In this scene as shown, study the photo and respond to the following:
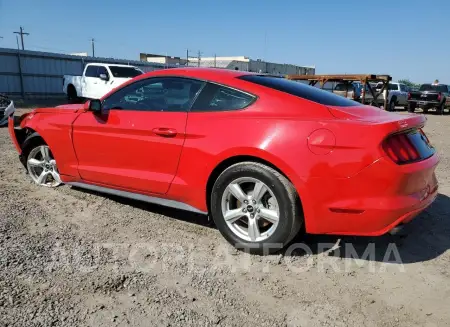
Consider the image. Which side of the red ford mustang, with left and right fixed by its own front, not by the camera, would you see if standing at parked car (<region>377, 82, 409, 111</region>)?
right

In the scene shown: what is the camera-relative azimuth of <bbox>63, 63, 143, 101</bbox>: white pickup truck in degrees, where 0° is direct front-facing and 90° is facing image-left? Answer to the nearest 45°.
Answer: approximately 315°

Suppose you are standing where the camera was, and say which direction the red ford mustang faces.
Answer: facing away from the viewer and to the left of the viewer

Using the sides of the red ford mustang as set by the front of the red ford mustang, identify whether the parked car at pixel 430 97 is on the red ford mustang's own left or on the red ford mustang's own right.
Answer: on the red ford mustang's own right

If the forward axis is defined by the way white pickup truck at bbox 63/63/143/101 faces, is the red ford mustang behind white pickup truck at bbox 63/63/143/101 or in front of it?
in front

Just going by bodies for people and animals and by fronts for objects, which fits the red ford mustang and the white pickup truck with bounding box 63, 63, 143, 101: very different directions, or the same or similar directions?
very different directions

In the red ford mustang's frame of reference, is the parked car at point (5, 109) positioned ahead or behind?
ahead

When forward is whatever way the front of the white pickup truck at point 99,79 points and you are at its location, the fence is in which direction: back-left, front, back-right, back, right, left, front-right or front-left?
back

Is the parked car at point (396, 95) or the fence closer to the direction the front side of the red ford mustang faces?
the fence
